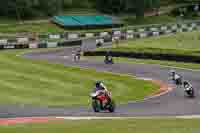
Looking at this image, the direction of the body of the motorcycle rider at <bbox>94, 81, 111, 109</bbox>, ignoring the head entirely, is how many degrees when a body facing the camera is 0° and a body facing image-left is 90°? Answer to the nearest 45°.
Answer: approximately 45°

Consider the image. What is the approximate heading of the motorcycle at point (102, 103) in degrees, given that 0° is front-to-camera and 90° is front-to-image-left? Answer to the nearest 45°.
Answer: approximately 45°
